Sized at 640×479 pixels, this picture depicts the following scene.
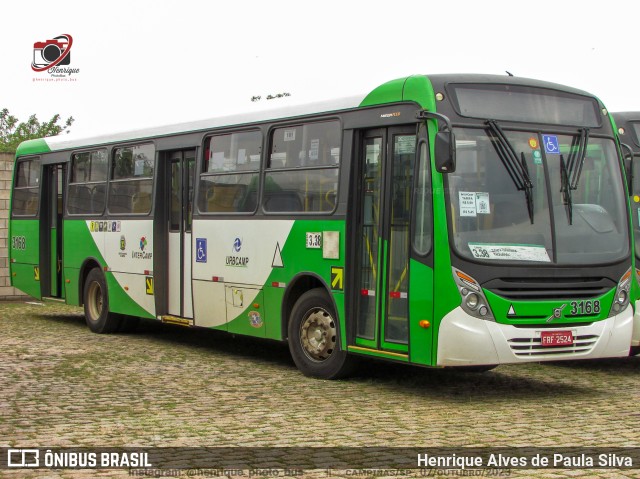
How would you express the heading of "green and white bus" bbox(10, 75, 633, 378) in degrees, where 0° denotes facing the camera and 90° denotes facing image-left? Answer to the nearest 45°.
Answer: approximately 315°

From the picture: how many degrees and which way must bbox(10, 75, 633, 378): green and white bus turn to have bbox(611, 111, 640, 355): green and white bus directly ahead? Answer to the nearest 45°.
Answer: approximately 90° to its left
